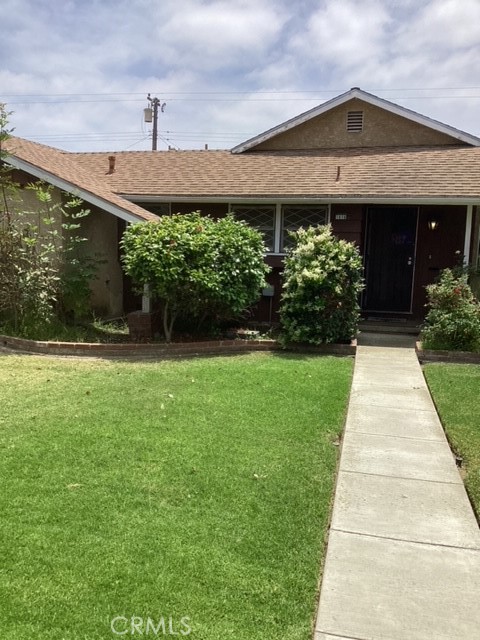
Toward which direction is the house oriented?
toward the camera

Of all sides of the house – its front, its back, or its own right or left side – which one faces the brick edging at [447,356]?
front

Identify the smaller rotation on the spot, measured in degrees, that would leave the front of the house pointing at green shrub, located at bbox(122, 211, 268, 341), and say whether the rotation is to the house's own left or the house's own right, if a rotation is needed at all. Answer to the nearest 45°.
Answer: approximately 45° to the house's own right

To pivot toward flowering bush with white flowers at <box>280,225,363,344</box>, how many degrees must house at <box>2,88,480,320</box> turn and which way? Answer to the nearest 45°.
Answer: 0° — it already faces it

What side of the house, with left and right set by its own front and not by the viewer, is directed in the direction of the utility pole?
back

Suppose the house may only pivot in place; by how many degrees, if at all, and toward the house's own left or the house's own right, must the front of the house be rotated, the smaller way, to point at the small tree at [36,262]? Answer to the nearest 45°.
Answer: approximately 45° to the house's own right

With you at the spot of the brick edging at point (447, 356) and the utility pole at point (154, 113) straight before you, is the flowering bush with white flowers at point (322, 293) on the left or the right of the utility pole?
left
